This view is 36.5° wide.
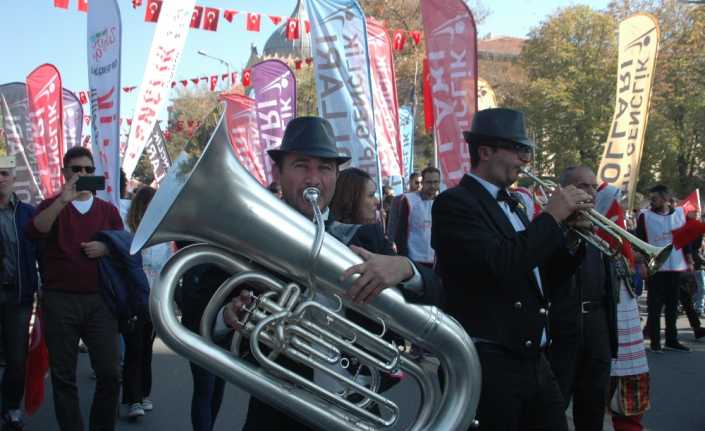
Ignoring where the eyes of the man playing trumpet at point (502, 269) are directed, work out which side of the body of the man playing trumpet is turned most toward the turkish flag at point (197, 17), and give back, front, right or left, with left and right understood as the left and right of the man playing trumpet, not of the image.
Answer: back

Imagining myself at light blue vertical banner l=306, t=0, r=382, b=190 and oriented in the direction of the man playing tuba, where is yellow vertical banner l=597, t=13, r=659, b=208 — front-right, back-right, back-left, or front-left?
back-left

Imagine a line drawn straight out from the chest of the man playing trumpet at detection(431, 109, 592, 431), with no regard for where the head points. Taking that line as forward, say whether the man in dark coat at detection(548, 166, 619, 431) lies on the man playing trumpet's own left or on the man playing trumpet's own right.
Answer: on the man playing trumpet's own left

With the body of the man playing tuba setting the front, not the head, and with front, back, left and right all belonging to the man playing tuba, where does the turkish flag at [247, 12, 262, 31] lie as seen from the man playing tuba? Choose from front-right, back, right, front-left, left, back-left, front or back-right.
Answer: back

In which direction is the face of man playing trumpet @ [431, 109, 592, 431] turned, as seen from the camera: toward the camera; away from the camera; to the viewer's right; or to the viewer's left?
to the viewer's right

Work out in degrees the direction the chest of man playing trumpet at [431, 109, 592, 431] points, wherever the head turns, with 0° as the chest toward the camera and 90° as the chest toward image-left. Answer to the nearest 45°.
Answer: approximately 315°
